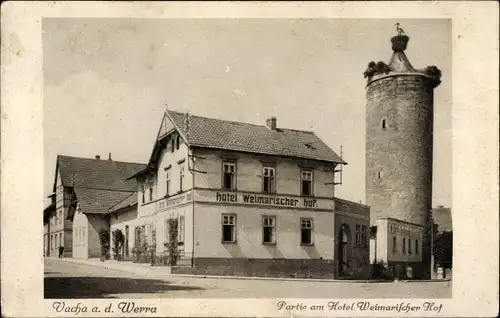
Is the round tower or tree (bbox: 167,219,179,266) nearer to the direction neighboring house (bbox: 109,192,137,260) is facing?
the tree
